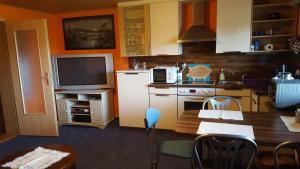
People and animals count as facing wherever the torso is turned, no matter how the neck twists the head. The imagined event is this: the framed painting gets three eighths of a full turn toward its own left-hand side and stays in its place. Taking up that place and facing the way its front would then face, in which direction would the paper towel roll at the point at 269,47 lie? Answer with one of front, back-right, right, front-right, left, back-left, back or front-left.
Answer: right

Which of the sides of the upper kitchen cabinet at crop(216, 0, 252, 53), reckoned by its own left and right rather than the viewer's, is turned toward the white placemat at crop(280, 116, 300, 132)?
front

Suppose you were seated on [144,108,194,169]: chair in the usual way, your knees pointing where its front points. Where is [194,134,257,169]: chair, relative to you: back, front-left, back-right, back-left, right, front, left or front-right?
front-right

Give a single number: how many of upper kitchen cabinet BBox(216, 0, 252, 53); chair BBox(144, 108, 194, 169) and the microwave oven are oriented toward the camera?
2

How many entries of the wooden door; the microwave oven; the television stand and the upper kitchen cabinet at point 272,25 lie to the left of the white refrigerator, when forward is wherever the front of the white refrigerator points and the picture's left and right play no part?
2

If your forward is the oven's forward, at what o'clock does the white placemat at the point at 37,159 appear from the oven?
The white placemat is roughly at 1 o'clock from the oven.

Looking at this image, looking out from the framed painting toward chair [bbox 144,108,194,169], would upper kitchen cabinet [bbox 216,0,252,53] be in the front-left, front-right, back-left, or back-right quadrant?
front-left

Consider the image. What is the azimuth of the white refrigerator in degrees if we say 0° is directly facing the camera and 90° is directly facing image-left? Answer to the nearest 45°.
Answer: approximately 0°

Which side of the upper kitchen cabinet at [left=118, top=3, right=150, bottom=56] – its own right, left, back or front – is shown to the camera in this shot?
front

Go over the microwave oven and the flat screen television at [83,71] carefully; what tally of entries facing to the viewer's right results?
0

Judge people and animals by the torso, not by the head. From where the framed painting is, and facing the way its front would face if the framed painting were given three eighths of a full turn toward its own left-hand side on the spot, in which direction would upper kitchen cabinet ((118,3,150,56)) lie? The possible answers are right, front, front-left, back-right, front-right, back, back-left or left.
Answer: right

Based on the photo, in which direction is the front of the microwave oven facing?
toward the camera

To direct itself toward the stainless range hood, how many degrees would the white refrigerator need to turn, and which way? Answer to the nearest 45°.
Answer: approximately 90° to its left

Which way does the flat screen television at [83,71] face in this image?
toward the camera
